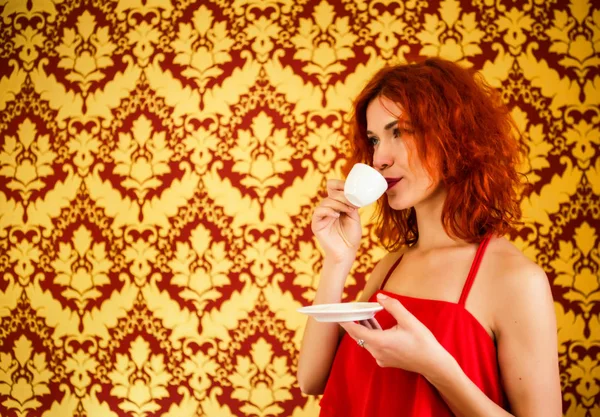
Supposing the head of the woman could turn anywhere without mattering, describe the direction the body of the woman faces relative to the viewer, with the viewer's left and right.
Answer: facing the viewer and to the left of the viewer
